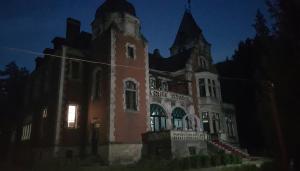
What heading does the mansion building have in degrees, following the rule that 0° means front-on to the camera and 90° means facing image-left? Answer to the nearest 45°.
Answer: approximately 315°

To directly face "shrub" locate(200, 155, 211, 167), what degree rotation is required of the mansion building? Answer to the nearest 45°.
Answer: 0° — it already faces it

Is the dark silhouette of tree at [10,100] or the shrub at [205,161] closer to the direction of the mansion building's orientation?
the shrub
